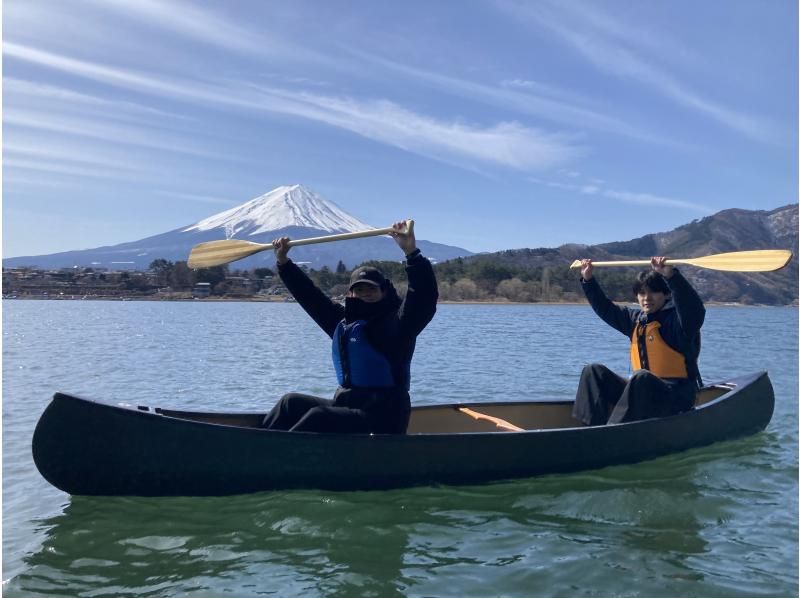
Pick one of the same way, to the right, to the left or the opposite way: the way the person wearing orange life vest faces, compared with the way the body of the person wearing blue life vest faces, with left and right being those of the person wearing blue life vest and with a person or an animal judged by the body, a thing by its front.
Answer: the same way

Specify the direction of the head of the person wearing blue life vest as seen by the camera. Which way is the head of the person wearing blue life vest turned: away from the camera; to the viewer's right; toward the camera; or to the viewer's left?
toward the camera

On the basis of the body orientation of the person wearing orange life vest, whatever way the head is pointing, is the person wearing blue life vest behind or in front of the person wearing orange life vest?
in front

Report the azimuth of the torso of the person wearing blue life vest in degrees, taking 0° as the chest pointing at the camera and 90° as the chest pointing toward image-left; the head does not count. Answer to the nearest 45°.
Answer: approximately 45°

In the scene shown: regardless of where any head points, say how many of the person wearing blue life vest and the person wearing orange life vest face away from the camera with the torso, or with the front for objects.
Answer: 0

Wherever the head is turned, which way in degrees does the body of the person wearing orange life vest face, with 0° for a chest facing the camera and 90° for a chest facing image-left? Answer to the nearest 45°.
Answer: approximately 45°

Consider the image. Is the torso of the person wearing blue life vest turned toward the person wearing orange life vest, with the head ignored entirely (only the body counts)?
no
